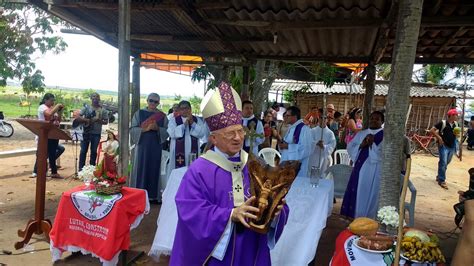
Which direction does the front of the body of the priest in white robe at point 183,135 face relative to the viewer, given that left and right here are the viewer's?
facing the viewer

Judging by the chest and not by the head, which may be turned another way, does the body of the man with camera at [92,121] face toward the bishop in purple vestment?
yes

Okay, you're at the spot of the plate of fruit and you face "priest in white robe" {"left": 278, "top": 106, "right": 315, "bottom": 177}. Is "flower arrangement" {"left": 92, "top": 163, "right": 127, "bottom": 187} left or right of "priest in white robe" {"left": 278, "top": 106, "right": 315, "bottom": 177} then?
left

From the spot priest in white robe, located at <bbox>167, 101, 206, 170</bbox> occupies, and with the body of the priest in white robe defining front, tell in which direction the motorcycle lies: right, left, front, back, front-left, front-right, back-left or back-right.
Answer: back-right

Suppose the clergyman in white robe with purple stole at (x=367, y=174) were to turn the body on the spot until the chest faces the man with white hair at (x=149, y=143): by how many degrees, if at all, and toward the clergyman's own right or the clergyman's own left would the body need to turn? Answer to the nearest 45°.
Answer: approximately 45° to the clergyman's own right

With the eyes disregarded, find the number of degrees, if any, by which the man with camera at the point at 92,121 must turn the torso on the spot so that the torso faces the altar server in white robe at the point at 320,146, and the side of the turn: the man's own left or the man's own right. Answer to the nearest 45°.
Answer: approximately 45° to the man's own left

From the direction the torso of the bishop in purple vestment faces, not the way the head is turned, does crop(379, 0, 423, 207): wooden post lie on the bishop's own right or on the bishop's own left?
on the bishop's own left

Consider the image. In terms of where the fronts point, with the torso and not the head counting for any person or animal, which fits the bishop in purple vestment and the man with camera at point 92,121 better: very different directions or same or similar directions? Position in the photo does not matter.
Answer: same or similar directions

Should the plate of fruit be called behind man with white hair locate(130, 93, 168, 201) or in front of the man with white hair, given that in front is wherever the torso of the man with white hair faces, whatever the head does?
in front

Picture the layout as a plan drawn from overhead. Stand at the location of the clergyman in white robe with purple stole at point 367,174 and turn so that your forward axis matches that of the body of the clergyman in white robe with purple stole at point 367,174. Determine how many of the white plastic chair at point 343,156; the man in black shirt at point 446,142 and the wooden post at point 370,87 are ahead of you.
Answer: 0

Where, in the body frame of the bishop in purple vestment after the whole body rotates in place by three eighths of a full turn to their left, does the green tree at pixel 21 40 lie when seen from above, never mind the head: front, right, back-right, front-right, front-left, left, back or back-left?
front-left

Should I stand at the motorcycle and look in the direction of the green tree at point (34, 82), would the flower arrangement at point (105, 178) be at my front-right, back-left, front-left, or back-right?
back-right
